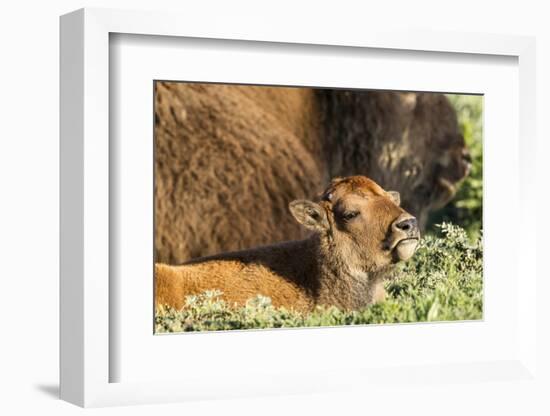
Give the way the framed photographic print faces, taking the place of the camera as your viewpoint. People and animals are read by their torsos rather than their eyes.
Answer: facing the viewer and to the right of the viewer
